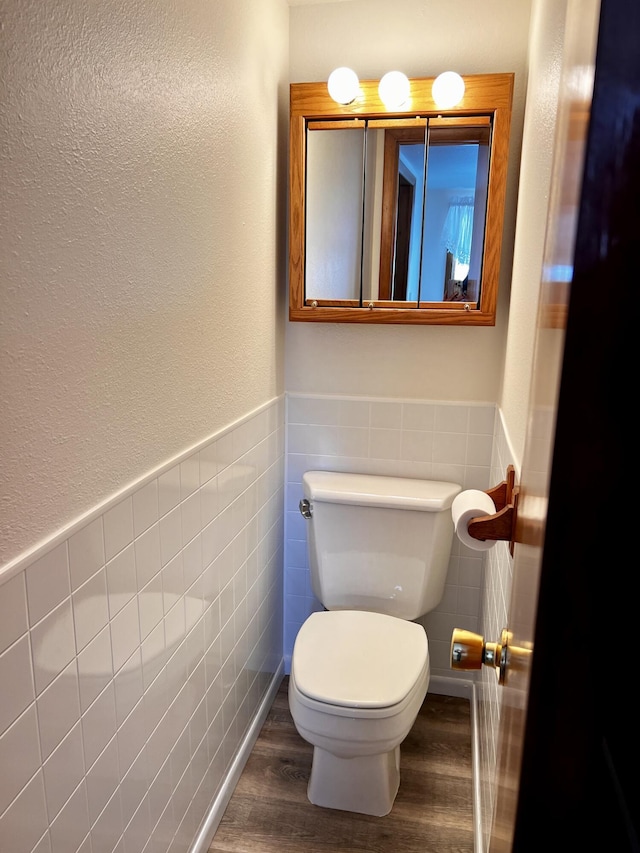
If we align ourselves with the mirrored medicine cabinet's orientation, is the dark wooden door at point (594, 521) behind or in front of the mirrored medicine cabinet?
in front

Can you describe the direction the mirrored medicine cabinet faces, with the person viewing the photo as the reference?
facing the viewer

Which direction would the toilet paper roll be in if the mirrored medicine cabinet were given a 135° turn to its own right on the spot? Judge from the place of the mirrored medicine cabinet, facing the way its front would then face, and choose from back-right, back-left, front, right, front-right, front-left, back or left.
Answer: back-left
